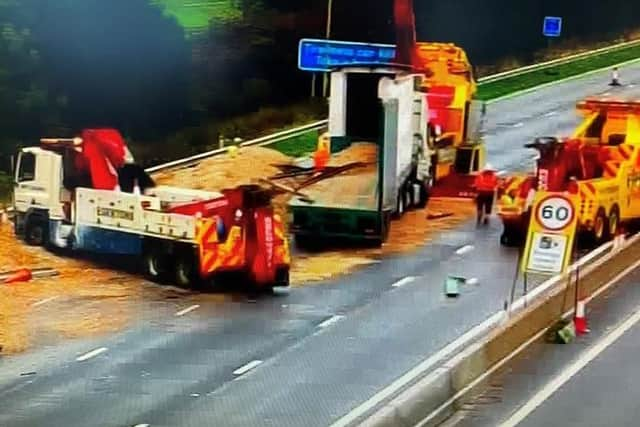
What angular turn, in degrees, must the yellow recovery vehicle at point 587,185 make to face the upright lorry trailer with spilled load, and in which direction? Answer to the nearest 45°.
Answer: approximately 135° to its left

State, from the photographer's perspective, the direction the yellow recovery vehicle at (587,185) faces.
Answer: facing away from the viewer and to the right of the viewer

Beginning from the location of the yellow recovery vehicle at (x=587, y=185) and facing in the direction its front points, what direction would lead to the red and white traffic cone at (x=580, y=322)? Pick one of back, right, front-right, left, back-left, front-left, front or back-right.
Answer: back-right

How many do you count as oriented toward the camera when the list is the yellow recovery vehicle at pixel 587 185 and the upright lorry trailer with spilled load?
0

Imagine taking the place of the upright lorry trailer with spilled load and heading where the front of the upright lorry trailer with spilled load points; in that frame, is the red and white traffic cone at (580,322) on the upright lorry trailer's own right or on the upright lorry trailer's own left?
on the upright lorry trailer's own right

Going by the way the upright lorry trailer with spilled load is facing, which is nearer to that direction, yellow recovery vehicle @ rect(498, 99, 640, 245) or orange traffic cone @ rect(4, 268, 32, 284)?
the yellow recovery vehicle

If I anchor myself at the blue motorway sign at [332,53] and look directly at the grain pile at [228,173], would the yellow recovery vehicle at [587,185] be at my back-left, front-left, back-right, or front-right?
front-left

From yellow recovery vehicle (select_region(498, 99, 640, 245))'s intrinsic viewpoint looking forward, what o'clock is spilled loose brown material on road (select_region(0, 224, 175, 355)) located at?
The spilled loose brown material on road is roughly at 6 o'clock from the yellow recovery vehicle.

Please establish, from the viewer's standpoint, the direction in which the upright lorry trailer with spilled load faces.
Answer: facing away from the viewer and to the right of the viewer

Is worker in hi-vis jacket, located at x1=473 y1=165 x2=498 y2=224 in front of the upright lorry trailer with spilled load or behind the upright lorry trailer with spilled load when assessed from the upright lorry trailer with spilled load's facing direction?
in front

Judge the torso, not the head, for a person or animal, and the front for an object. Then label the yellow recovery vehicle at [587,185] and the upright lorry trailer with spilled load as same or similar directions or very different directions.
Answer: same or similar directions
